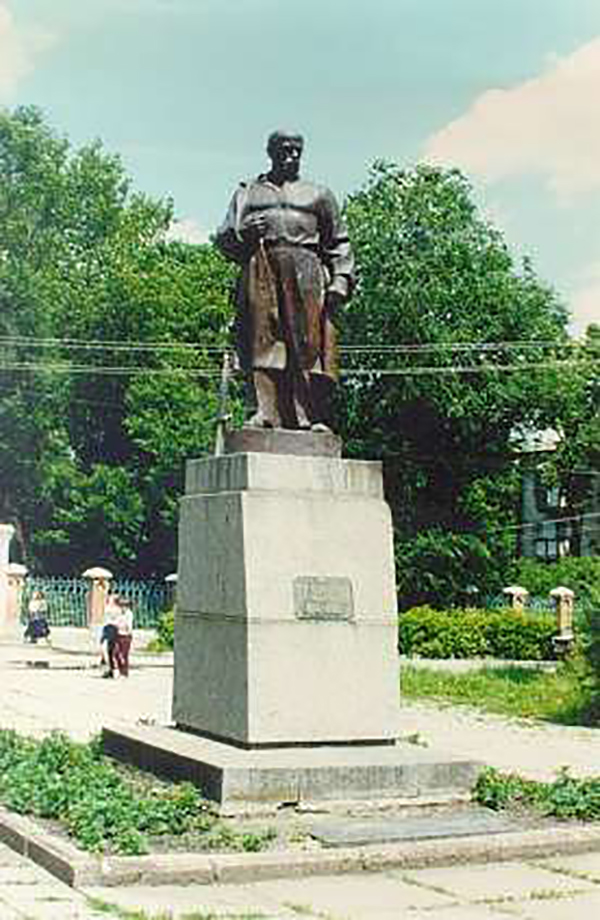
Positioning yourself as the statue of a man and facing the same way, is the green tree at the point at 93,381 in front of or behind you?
behind

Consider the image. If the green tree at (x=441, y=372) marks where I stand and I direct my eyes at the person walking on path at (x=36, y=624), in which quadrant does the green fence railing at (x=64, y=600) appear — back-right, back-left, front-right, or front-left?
front-right

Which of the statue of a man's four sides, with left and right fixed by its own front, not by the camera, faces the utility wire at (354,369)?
back

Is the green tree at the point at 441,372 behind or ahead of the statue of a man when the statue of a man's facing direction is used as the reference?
behind

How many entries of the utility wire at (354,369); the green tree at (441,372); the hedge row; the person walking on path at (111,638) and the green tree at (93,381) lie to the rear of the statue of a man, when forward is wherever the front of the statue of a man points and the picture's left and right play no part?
5

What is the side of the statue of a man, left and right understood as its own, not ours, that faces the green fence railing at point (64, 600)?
back

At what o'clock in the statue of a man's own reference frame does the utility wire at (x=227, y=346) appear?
The utility wire is roughly at 6 o'clock from the statue of a man.

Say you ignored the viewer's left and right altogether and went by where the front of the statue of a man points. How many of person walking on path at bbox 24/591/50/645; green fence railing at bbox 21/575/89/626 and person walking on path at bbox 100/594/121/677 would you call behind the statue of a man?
3

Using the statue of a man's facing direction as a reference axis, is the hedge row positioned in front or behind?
behind

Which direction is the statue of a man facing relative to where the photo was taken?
toward the camera

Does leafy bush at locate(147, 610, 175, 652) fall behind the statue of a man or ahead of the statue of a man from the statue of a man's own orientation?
behind
